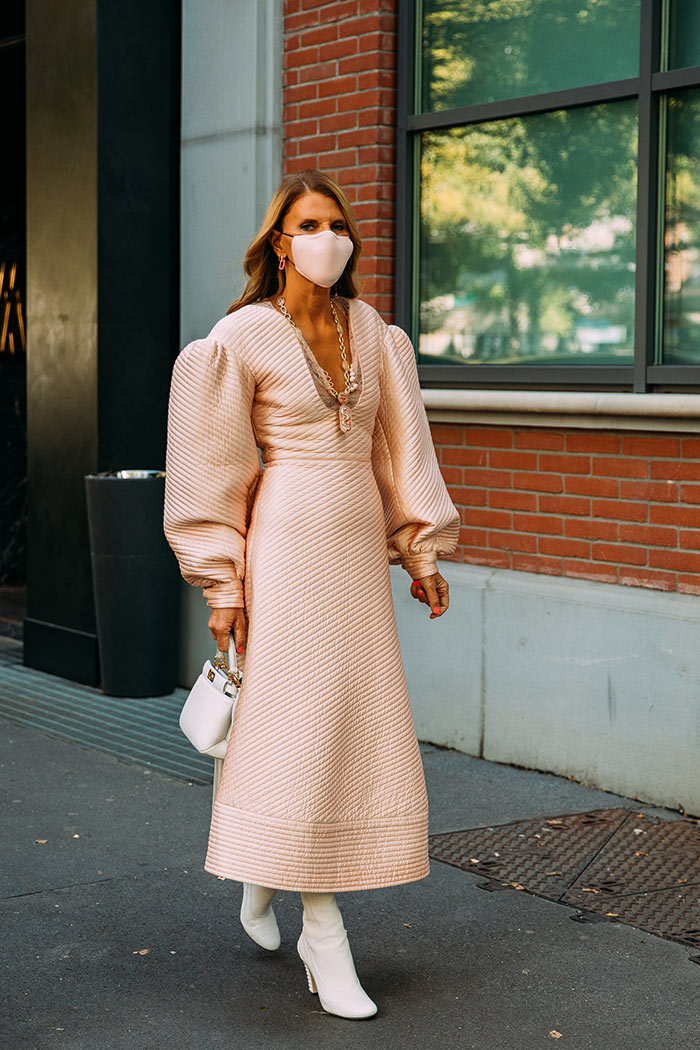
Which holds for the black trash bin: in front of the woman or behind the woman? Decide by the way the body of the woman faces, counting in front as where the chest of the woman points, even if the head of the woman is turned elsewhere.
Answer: behind

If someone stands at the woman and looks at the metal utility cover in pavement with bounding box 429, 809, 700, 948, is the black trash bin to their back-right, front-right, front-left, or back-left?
front-left

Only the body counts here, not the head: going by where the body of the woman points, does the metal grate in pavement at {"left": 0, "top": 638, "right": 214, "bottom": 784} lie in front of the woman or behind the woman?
behind

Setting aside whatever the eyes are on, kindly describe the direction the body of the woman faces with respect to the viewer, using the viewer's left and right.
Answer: facing the viewer and to the right of the viewer

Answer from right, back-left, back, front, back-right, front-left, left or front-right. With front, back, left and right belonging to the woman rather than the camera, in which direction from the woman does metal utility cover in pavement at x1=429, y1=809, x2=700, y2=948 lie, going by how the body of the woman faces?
left
